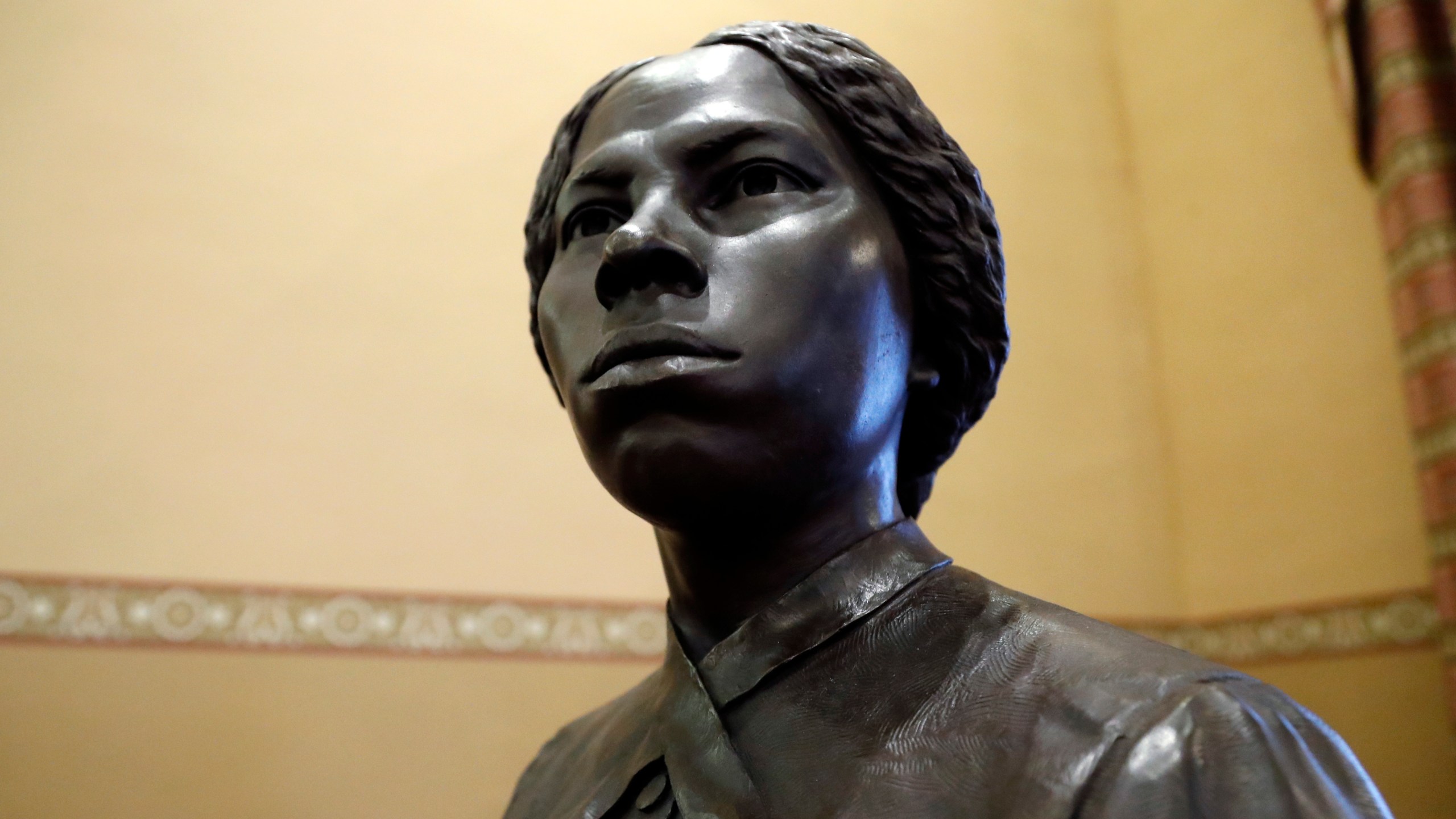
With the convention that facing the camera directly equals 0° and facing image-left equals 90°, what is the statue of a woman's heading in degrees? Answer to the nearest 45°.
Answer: approximately 45°
